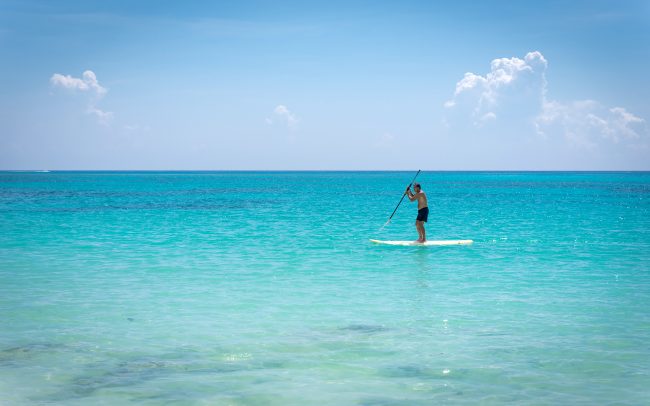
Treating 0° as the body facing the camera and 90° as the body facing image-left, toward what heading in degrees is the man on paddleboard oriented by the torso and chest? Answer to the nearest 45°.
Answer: approximately 90°
